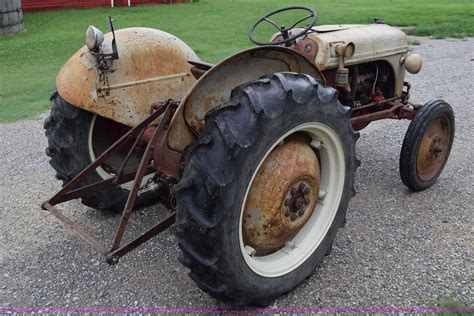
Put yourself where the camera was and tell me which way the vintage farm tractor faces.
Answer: facing away from the viewer and to the right of the viewer
